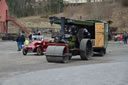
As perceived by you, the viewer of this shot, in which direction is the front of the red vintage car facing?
facing the viewer and to the left of the viewer

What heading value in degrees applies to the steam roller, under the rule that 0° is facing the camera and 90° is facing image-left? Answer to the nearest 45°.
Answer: approximately 45°

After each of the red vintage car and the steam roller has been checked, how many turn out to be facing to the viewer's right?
0

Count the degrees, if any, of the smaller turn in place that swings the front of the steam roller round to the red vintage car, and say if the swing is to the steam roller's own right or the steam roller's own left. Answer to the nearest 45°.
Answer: approximately 90° to the steam roller's own right

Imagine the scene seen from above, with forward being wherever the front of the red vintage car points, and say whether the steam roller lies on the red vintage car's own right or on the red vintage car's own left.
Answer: on the red vintage car's own left

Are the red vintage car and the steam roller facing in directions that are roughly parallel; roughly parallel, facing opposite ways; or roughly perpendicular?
roughly parallel
